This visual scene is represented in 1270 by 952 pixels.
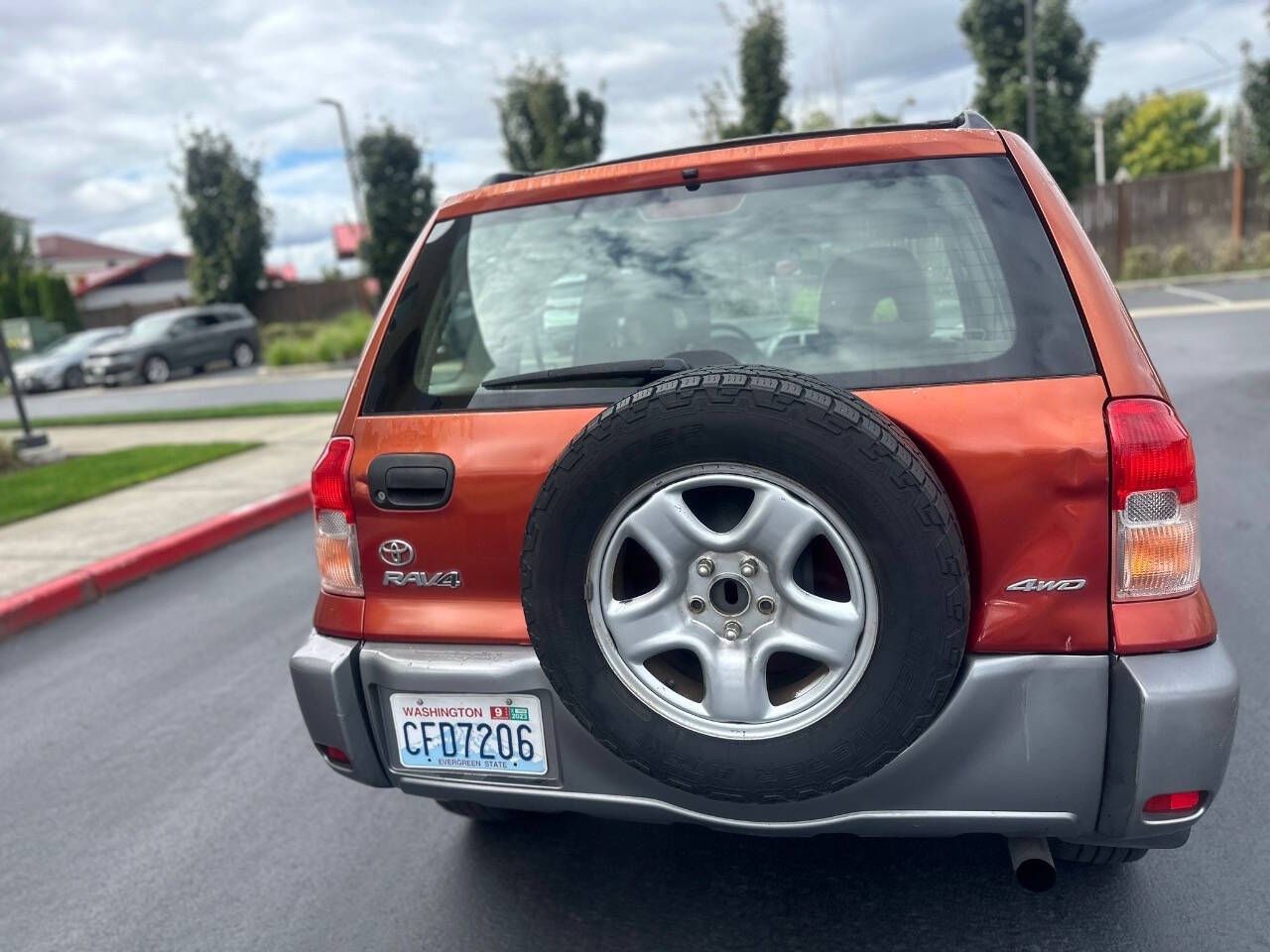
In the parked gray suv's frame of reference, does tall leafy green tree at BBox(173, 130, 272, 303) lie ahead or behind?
behind

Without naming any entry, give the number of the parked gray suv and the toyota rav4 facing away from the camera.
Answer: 1

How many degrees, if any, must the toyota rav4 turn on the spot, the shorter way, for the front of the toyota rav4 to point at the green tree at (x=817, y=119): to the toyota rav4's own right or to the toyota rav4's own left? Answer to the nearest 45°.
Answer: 0° — it already faces it

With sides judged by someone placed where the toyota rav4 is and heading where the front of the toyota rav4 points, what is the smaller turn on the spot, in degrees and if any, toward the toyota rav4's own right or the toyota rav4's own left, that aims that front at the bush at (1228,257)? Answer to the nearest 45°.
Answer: approximately 45° to the toyota rav4's own right

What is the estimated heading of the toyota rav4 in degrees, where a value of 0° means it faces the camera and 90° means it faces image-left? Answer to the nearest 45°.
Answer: approximately 180°

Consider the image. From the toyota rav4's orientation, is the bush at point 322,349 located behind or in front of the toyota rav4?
in front

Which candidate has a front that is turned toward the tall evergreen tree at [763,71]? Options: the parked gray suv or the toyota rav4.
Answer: the toyota rav4

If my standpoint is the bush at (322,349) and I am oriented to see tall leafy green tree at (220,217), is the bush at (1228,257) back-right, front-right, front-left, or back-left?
back-right

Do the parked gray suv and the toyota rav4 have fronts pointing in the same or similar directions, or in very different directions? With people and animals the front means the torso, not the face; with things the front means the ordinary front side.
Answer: very different directions

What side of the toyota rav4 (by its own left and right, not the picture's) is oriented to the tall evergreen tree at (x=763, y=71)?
front

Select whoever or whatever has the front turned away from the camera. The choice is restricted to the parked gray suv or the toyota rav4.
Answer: the toyota rav4

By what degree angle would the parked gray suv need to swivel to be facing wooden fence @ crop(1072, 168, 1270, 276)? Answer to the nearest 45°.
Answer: approximately 135° to its left

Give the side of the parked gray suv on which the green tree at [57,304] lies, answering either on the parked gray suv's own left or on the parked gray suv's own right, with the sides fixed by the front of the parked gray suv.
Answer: on the parked gray suv's own right

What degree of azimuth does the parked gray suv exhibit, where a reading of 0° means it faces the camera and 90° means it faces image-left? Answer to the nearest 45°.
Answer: approximately 45°

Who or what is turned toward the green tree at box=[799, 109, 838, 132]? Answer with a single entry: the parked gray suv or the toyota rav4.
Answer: the toyota rav4
